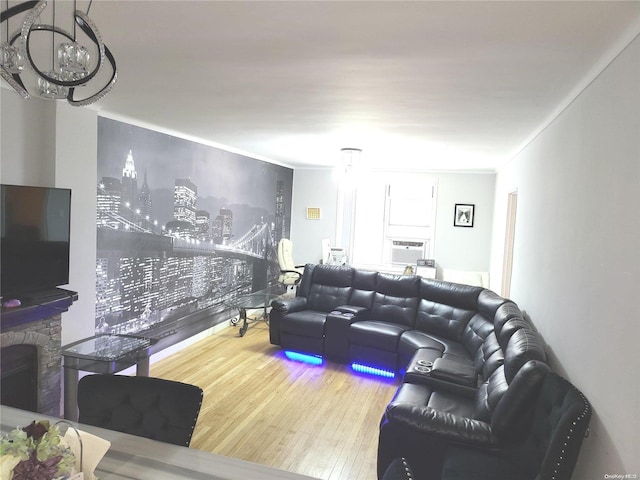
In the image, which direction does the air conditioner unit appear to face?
toward the camera

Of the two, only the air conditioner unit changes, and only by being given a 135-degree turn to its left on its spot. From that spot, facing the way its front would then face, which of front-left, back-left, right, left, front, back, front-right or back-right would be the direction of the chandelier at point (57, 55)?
back-right

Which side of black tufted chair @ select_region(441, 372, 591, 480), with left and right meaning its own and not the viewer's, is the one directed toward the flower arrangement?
front

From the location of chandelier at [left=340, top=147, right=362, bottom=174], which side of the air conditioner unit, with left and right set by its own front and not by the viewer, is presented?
front

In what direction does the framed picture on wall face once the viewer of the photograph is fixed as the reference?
facing the viewer

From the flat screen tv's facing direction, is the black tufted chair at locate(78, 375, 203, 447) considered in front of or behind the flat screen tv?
in front

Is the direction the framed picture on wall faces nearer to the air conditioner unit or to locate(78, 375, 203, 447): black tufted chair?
the black tufted chair

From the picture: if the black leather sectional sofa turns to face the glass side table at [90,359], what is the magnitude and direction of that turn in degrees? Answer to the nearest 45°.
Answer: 0° — it already faces it

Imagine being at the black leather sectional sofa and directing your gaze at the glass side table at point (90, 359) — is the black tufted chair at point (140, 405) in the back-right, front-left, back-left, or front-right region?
front-left

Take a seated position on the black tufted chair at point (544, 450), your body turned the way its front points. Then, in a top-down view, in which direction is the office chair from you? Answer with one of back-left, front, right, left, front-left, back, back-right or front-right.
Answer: right

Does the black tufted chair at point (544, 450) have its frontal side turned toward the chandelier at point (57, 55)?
yes

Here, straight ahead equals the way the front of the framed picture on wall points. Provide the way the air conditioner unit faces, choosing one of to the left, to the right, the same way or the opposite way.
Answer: the same way

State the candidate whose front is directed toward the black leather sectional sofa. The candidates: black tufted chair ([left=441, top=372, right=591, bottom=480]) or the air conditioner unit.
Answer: the air conditioner unit

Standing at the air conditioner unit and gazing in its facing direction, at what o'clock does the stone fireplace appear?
The stone fireplace is roughly at 1 o'clock from the air conditioner unit.

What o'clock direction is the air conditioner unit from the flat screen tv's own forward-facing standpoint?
The air conditioner unit is roughly at 10 o'clock from the flat screen tv.
